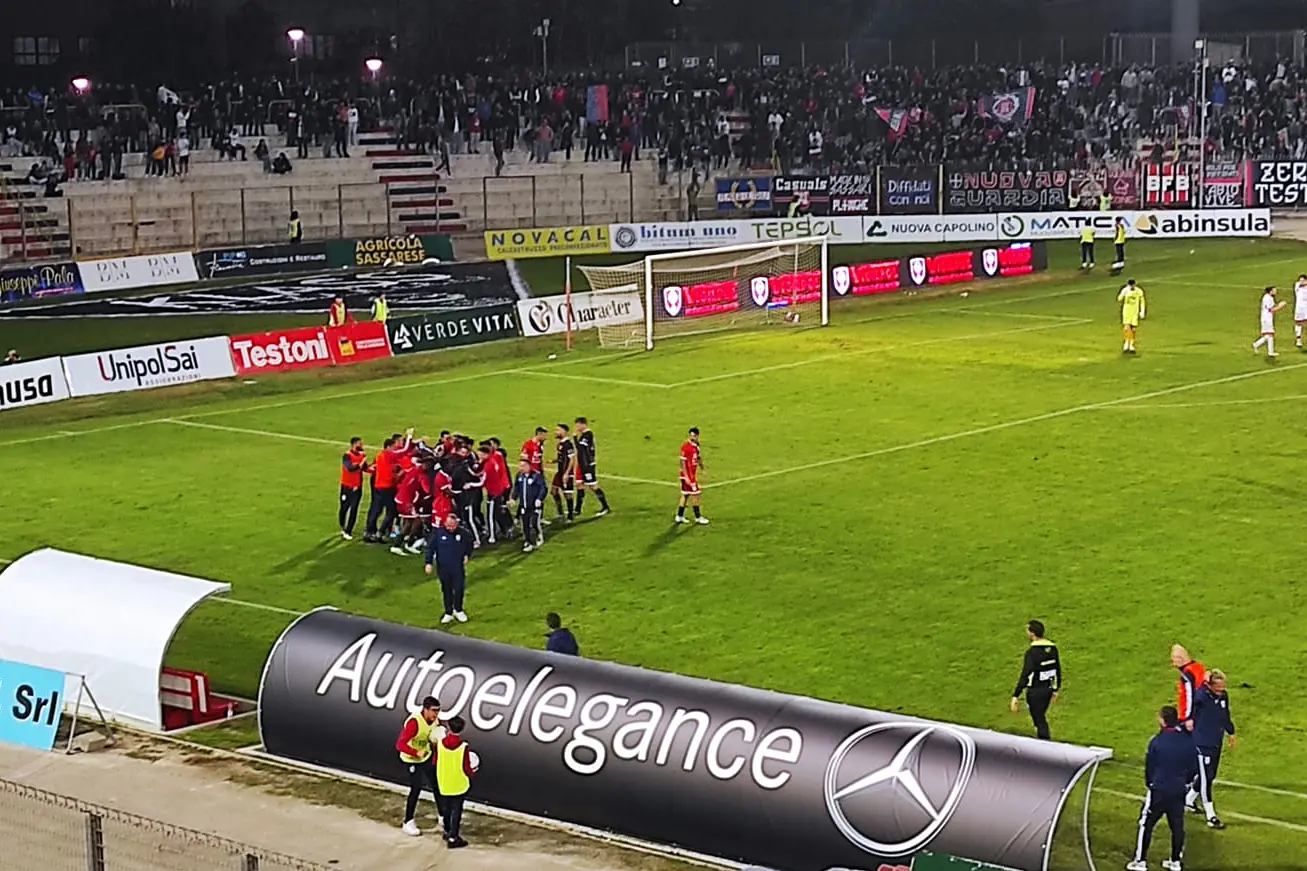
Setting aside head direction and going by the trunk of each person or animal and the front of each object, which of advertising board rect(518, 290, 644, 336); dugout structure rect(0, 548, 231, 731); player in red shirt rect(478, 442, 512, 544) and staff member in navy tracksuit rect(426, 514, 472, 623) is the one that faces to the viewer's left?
the player in red shirt

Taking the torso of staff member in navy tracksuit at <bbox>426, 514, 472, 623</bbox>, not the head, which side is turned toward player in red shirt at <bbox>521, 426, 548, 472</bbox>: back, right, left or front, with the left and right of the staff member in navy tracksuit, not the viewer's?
back

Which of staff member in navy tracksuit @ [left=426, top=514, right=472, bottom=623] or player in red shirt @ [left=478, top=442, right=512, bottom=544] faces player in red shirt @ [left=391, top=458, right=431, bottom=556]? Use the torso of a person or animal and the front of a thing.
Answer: player in red shirt @ [left=478, top=442, right=512, bottom=544]

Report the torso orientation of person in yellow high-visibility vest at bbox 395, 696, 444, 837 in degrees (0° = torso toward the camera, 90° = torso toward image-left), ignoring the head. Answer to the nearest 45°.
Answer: approximately 315°

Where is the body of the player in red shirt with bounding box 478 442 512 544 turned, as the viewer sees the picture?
to the viewer's left

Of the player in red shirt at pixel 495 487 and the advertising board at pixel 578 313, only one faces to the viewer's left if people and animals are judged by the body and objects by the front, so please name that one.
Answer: the player in red shirt

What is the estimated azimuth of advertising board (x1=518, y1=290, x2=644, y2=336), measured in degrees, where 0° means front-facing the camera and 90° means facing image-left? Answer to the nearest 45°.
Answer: approximately 315°

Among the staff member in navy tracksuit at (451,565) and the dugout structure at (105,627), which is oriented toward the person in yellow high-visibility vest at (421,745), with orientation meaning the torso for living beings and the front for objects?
the staff member in navy tracksuit

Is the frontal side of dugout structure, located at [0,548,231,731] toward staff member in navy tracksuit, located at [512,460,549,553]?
yes

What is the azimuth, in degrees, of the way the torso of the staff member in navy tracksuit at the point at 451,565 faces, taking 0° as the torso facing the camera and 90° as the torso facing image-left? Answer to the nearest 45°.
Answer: approximately 0°

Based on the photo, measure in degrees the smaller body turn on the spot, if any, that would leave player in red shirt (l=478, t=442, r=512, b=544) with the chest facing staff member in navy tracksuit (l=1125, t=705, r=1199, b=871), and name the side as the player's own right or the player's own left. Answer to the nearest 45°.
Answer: approximately 135° to the player's own left
